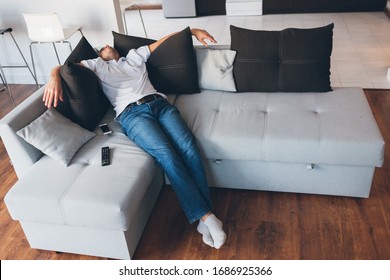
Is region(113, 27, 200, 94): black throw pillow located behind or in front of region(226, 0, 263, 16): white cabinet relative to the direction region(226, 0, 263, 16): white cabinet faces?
in front

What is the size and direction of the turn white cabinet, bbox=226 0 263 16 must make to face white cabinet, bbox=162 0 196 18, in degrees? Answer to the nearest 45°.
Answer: approximately 90° to its right

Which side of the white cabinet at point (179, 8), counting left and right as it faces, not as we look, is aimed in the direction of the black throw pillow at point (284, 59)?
front

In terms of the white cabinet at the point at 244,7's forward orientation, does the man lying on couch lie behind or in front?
in front

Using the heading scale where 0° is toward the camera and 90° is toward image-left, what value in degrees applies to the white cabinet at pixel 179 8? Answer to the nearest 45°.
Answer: approximately 0°

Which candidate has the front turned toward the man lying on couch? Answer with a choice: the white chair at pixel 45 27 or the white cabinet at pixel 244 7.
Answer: the white cabinet

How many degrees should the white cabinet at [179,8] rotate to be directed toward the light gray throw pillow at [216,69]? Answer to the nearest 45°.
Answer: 0° — it already faces it

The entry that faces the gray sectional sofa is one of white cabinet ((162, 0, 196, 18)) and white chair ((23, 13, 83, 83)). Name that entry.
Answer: the white cabinet
